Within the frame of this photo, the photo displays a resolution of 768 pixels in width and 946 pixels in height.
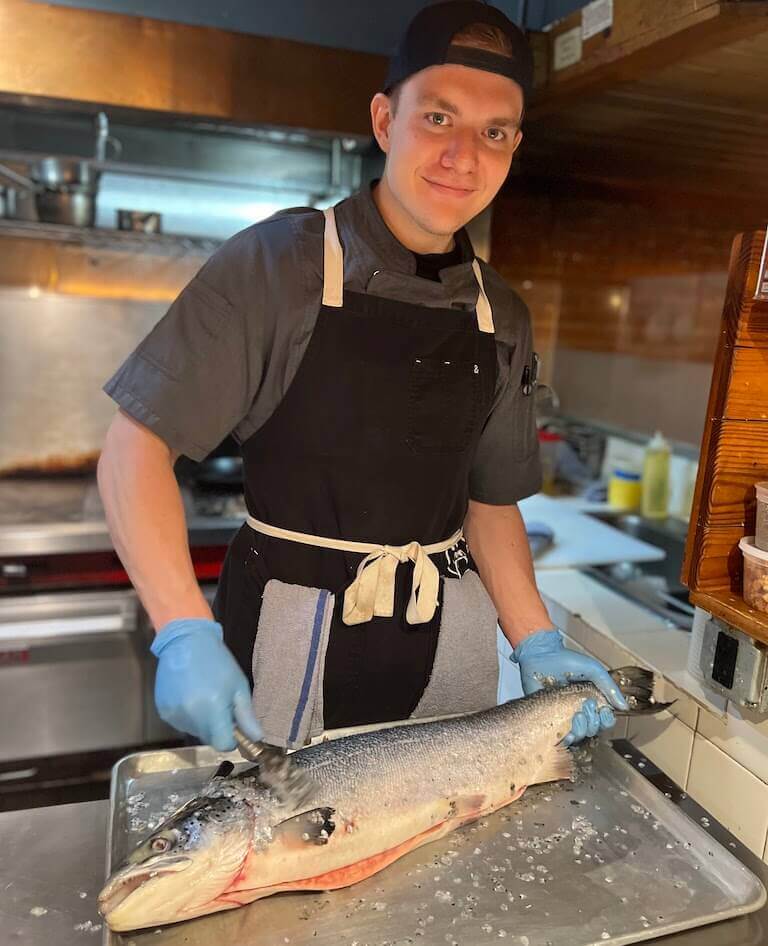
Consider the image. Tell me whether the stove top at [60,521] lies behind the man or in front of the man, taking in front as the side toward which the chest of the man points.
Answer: behind

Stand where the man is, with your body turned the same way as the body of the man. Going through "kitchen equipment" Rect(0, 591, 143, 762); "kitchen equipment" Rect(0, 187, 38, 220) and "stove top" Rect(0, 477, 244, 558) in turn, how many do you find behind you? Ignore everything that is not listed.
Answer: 3

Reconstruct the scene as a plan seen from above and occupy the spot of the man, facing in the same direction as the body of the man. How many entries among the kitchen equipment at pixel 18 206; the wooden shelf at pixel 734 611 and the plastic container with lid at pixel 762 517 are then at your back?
1

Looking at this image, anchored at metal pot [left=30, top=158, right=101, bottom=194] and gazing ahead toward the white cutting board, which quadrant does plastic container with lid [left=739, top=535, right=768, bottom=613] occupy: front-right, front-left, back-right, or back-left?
front-right

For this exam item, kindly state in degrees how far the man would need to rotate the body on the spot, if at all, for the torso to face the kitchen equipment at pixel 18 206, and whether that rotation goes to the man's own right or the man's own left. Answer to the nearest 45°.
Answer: approximately 180°

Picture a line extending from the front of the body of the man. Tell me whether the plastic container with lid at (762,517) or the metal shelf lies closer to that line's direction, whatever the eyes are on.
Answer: the plastic container with lid

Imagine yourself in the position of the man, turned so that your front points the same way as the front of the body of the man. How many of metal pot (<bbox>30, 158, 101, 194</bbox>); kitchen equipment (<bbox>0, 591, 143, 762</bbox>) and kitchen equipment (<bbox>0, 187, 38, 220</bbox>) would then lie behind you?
3

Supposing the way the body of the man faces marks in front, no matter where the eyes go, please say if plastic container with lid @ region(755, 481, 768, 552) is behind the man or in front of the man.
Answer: in front

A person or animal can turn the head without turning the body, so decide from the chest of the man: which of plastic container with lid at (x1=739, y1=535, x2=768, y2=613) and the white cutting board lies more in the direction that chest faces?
the plastic container with lid

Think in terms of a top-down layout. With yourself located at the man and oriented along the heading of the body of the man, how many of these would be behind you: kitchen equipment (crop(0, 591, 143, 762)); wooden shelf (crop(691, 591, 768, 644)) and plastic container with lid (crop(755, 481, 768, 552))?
1

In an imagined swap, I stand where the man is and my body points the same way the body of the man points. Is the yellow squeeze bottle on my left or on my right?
on my left

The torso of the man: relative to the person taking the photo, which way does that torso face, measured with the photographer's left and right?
facing the viewer and to the right of the viewer

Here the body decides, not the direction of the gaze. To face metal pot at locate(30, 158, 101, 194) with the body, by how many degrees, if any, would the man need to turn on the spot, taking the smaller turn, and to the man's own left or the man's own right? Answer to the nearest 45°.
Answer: approximately 180°

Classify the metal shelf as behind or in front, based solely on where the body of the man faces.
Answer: behind

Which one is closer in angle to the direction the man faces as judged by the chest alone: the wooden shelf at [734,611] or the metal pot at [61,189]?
the wooden shelf

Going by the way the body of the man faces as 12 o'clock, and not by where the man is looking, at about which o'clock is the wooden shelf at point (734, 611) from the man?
The wooden shelf is roughly at 11 o'clock from the man.

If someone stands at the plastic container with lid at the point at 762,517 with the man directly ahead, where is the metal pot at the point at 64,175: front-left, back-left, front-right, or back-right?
front-right

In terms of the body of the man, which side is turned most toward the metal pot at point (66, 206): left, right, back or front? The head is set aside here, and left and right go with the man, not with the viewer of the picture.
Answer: back

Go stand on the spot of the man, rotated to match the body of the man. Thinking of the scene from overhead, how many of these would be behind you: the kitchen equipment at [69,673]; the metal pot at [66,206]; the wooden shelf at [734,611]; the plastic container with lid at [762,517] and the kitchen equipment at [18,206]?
3

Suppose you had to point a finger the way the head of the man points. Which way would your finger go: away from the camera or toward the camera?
toward the camera
